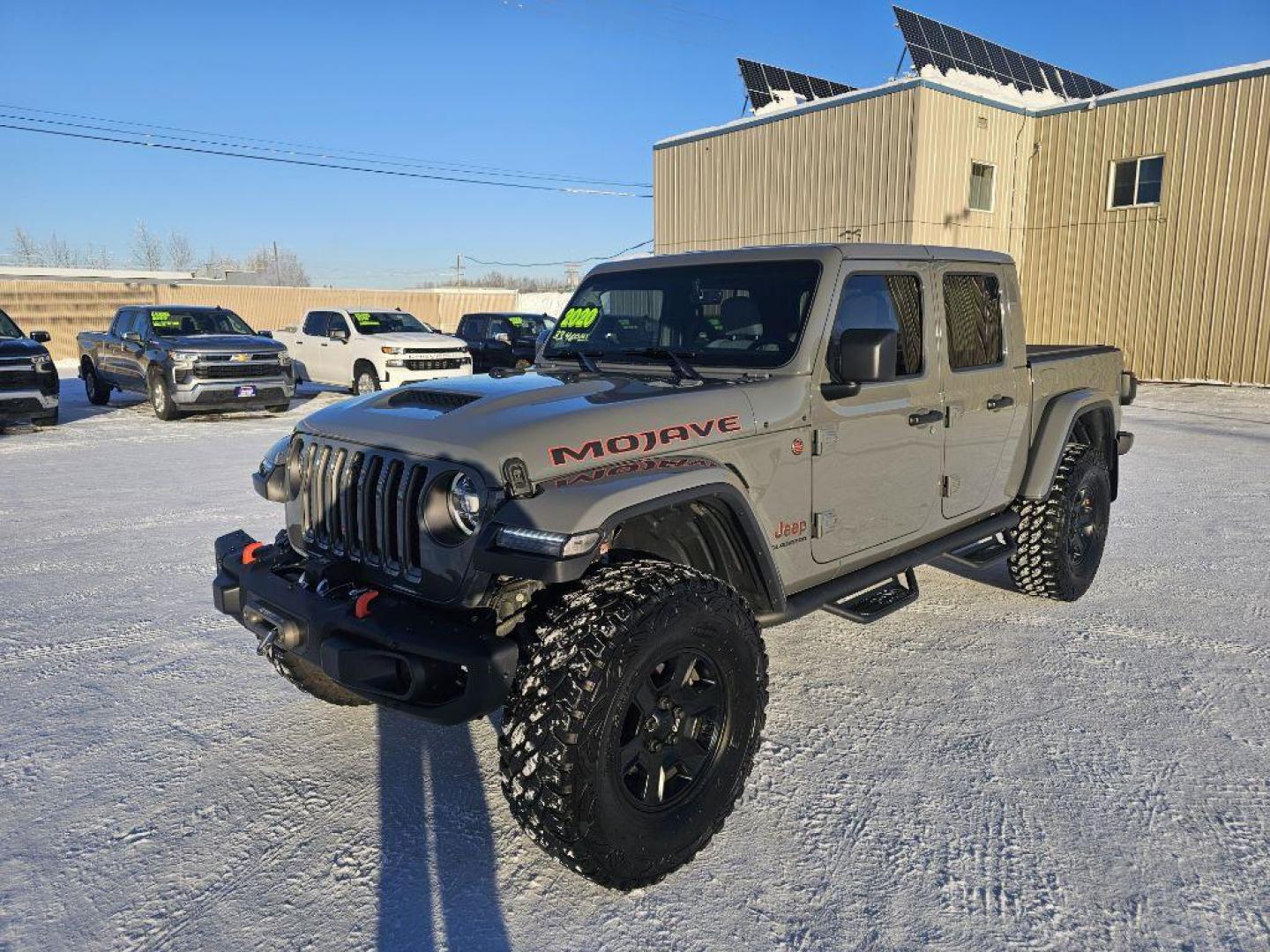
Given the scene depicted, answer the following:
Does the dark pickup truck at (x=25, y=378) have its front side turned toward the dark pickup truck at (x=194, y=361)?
no

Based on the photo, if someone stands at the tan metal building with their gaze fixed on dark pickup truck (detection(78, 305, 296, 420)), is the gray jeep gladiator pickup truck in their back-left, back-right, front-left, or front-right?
front-left

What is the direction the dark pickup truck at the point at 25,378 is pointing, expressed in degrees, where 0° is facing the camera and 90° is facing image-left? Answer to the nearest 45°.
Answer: approximately 315°

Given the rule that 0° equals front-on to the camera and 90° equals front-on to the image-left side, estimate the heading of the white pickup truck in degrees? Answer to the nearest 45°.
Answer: approximately 315°

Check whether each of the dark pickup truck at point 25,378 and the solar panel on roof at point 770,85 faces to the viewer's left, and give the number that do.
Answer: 0

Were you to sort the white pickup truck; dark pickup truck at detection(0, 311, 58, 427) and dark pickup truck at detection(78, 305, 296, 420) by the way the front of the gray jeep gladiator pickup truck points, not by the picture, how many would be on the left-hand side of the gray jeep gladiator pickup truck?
0

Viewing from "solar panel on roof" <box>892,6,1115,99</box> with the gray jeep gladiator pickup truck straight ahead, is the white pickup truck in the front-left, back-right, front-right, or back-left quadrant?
front-right

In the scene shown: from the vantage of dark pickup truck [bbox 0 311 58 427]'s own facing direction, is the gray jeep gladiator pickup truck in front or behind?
in front

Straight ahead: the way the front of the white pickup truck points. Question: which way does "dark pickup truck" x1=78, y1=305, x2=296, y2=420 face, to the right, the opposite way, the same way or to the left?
the same way

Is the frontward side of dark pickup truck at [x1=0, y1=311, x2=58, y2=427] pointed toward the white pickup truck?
no

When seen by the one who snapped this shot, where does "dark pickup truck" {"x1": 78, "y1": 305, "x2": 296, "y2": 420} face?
facing the viewer and to the right of the viewer

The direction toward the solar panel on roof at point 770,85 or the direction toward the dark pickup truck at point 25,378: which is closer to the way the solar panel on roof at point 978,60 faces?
the dark pickup truck

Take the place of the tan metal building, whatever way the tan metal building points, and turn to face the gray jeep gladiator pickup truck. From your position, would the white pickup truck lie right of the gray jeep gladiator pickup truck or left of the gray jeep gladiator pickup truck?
right

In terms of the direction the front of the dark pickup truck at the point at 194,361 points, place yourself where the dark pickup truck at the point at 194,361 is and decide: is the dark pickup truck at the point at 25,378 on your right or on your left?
on your right

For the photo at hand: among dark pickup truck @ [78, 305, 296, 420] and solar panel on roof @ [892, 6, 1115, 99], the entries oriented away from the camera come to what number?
0

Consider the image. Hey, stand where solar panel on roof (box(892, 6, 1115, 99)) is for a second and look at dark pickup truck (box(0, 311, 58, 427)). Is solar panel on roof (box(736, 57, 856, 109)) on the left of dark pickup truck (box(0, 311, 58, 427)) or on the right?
right
